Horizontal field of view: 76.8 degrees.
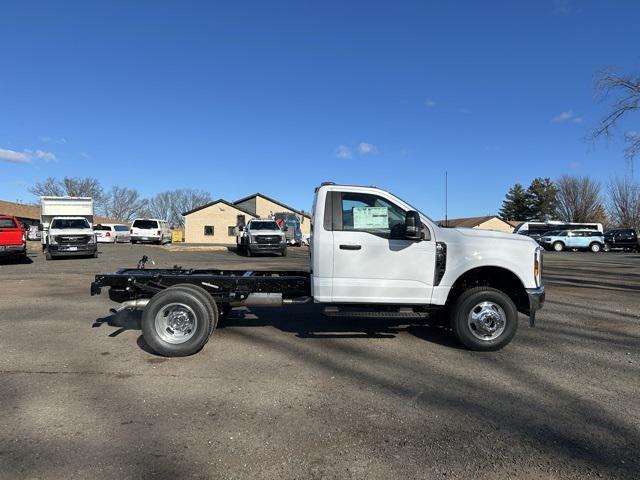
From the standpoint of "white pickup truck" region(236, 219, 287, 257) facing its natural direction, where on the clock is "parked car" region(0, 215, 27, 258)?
The parked car is roughly at 2 o'clock from the white pickup truck.

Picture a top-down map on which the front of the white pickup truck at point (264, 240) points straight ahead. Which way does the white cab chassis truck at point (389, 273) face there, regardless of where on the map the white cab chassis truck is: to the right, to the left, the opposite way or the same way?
to the left

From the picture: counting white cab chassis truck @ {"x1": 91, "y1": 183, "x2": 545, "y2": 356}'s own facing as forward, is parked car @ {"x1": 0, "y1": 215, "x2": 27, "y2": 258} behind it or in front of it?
behind

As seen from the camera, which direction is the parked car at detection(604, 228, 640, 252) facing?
to the viewer's left

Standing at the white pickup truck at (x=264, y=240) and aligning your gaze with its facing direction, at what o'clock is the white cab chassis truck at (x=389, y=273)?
The white cab chassis truck is roughly at 12 o'clock from the white pickup truck.

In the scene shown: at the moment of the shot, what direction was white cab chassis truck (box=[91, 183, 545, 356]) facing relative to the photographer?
facing to the right of the viewer

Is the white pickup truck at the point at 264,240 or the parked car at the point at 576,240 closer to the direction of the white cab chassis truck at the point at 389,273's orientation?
the parked car

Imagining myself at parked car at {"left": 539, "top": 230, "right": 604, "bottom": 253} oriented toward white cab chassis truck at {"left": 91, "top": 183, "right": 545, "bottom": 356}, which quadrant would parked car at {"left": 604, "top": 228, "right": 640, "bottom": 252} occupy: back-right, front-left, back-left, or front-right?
back-left

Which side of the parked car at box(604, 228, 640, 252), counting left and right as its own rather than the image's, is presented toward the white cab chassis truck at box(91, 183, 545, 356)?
left

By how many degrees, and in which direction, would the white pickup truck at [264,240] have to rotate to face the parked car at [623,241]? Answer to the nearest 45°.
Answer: approximately 90° to its left

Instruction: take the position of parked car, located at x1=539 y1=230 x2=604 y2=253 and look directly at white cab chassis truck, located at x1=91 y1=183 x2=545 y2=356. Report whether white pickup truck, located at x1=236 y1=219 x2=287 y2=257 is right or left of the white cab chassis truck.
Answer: right

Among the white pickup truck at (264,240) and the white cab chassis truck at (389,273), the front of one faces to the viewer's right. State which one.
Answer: the white cab chassis truck
